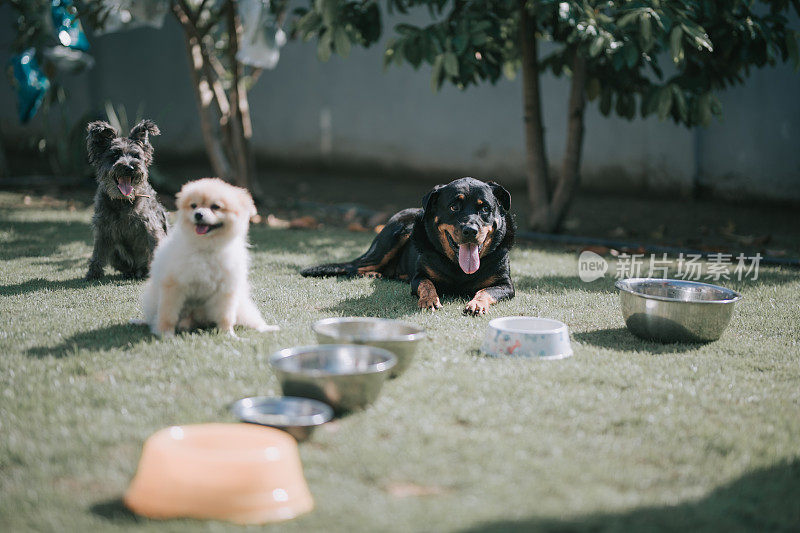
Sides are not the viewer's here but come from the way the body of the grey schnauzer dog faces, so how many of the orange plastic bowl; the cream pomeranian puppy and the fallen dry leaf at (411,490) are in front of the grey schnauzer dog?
3

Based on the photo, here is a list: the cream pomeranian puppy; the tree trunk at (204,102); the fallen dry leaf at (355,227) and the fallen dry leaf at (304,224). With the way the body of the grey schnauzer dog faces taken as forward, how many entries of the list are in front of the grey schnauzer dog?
1

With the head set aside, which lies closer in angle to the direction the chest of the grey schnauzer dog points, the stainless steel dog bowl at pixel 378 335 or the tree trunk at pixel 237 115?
the stainless steel dog bowl

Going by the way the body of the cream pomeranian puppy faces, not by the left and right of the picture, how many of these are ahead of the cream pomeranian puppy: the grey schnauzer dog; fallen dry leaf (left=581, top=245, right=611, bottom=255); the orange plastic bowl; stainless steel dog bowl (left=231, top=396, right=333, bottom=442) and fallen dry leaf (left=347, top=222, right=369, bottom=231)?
2

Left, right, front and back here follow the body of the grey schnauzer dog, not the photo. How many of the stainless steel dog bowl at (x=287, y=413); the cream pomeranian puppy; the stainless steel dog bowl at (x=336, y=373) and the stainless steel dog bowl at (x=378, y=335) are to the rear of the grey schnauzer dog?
0

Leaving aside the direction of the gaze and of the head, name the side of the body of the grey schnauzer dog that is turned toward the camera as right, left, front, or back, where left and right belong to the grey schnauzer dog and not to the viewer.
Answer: front

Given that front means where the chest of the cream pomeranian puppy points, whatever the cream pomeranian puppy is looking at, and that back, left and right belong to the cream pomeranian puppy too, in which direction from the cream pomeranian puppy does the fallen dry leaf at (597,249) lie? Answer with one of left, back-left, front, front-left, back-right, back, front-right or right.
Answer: back-left

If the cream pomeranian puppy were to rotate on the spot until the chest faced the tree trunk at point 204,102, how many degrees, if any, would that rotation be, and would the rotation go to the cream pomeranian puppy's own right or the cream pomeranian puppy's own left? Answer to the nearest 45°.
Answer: approximately 180°

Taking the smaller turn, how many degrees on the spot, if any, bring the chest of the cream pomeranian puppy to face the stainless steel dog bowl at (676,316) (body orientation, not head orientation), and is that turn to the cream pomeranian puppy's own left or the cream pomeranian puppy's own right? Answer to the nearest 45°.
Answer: approximately 90° to the cream pomeranian puppy's own left

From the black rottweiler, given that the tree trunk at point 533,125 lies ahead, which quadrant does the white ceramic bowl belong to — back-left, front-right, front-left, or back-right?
back-right

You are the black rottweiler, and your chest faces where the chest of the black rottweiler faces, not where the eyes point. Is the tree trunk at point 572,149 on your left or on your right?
on your left

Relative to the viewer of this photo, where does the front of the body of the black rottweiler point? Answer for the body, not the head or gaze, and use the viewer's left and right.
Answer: facing the viewer and to the right of the viewer

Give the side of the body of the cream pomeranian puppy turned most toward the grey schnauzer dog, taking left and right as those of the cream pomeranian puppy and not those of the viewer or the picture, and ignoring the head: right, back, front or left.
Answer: back

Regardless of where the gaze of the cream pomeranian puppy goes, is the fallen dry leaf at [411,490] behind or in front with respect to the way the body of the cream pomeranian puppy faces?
in front

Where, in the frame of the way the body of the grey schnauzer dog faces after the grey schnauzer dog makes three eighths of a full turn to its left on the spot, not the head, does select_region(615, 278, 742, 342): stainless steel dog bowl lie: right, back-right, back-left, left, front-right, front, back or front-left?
right

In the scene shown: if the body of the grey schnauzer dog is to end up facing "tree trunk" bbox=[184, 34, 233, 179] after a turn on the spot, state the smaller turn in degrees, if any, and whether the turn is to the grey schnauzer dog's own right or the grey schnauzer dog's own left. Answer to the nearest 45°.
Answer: approximately 180°
